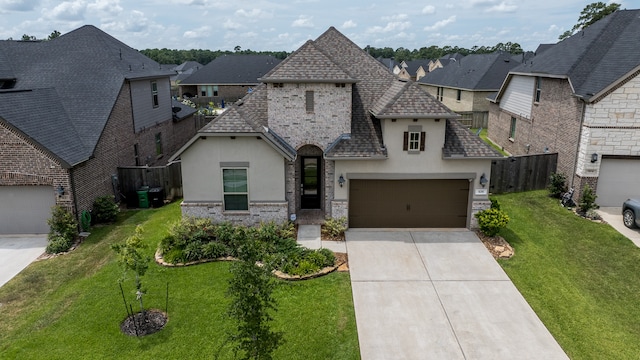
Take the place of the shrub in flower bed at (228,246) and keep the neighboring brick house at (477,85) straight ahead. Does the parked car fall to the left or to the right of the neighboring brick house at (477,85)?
right

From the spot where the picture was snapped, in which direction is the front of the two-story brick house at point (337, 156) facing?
facing the viewer

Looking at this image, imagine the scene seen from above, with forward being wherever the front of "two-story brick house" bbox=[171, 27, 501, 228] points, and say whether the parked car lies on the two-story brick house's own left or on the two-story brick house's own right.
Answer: on the two-story brick house's own left

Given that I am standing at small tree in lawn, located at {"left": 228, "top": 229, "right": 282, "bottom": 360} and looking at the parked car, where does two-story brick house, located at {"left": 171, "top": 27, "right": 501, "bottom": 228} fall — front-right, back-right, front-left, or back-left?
front-left

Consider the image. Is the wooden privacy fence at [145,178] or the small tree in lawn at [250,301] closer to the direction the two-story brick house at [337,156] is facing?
the small tree in lawn

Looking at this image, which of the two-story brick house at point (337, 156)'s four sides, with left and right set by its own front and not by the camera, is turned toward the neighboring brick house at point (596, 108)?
left

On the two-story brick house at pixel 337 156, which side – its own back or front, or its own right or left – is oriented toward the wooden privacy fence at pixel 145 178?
right

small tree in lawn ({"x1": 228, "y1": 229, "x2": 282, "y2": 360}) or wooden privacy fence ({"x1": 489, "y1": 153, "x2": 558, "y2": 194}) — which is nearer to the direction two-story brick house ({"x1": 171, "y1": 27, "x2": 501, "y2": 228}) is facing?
the small tree in lawn

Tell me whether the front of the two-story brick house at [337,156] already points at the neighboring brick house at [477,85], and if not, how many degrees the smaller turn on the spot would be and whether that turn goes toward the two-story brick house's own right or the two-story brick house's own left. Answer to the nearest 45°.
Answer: approximately 135° to the two-story brick house's own left

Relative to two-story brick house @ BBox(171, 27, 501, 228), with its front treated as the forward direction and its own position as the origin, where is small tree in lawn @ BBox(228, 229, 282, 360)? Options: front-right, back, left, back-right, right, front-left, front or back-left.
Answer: front

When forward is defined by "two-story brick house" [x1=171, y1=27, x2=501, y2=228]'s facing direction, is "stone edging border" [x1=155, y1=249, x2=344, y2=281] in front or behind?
in front

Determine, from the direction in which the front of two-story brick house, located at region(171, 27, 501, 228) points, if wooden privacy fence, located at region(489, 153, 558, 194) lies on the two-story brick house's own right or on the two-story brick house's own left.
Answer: on the two-story brick house's own left

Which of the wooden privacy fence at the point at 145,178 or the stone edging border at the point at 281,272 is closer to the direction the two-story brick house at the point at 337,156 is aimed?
the stone edging border

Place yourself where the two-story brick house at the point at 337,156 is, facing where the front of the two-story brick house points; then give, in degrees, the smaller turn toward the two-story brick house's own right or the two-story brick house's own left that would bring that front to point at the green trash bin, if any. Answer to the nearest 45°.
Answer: approximately 90° to the two-story brick house's own right
